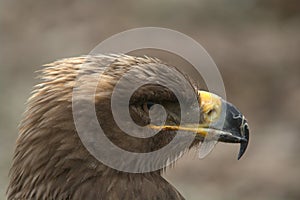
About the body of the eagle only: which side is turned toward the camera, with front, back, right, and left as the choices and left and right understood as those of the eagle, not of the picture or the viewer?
right
